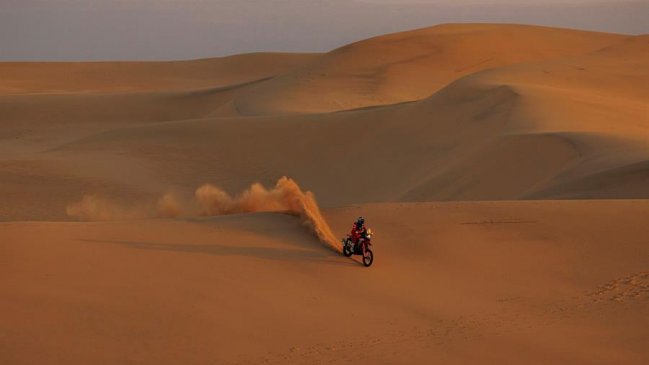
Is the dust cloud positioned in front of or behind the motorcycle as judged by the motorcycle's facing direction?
behind

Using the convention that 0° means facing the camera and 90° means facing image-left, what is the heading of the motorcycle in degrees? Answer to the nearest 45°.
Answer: approximately 315°
